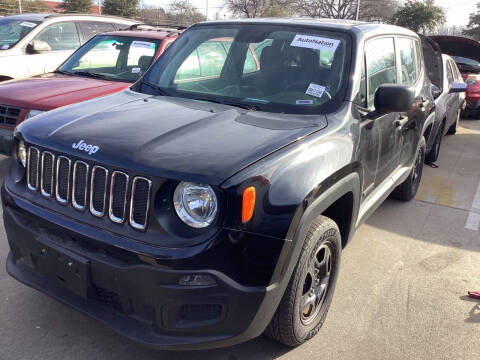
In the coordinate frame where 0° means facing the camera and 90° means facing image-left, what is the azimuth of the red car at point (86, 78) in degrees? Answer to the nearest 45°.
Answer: approximately 45°

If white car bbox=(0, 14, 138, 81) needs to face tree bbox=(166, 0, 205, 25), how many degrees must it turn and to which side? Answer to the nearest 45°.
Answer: approximately 135° to its right

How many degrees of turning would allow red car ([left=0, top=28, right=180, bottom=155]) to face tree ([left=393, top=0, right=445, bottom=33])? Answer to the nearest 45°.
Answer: approximately 180°

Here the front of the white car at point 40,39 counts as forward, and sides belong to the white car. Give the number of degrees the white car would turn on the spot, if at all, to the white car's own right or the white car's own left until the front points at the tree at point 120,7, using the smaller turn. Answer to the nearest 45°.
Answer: approximately 135° to the white car's own right

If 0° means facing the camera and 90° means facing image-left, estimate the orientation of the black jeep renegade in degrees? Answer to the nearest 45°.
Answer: approximately 45°

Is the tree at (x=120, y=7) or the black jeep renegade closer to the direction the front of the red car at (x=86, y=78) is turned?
the black jeep renegade

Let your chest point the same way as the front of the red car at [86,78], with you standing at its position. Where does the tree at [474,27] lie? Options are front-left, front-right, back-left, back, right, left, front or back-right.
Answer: back

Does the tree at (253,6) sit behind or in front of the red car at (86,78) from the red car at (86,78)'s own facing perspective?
behind

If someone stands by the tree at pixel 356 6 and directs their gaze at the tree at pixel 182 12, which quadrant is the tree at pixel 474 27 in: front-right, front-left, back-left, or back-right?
back-left
